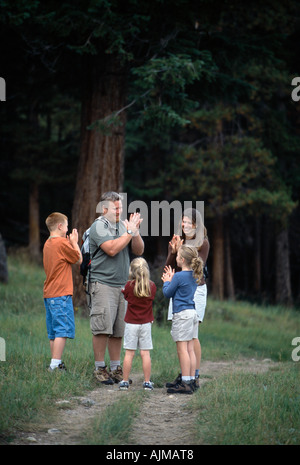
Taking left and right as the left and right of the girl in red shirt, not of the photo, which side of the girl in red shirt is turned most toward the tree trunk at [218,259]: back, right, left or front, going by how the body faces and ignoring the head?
front

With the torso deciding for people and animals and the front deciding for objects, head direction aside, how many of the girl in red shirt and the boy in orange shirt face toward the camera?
0

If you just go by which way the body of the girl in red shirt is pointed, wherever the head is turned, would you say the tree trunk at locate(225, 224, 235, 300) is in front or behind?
in front

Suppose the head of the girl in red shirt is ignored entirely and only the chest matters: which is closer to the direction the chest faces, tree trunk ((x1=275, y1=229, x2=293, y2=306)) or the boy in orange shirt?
the tree trunk

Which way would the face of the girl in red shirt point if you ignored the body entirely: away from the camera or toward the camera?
away from the camera

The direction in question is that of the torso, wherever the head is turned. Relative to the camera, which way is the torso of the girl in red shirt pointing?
away from the camera

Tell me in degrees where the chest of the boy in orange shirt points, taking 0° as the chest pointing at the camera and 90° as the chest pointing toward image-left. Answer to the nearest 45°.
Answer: approximately 225°

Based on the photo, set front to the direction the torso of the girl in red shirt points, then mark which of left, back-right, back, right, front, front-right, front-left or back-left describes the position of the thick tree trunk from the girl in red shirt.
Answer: front

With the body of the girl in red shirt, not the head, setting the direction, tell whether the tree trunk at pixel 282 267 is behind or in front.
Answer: in front

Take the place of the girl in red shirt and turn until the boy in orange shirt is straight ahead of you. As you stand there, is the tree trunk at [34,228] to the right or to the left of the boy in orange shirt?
right
